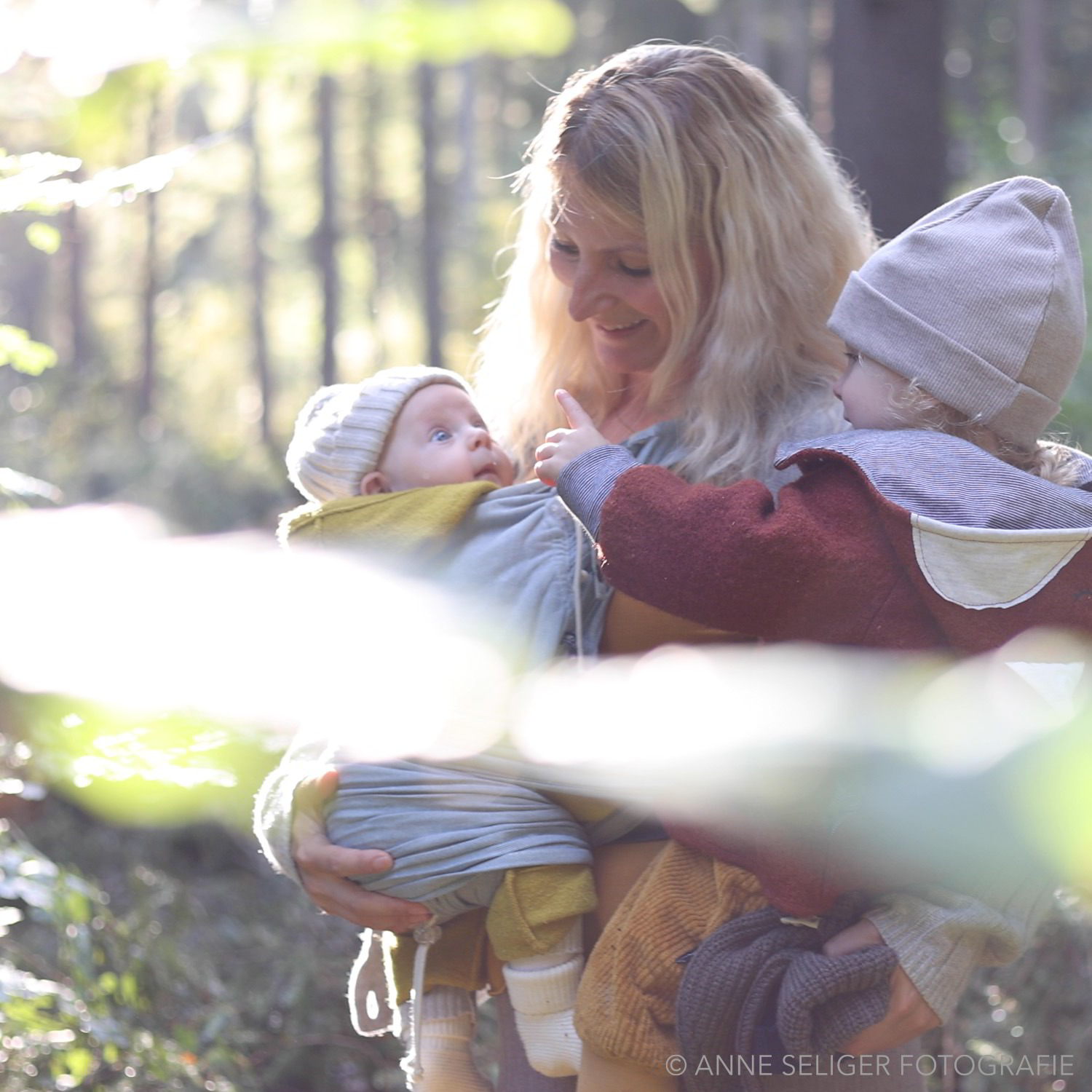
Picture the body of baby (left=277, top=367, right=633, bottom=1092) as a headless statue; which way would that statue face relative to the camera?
to the viewer's right

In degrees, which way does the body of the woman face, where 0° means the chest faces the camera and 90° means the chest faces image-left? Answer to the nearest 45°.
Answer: approximately 45°

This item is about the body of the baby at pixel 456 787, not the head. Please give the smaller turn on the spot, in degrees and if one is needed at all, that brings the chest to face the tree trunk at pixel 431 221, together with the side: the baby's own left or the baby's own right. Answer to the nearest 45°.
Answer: approximately 90° to the baby's own left

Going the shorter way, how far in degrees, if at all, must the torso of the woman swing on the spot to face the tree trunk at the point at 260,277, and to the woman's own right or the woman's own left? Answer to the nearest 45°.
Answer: approximately 135° to the woman's own right

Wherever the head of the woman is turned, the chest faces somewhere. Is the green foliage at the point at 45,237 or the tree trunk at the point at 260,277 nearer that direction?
the green foliage

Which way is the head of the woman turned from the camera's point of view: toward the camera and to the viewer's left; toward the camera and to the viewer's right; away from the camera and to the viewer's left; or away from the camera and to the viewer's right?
toward the camera and to the viewer's left
